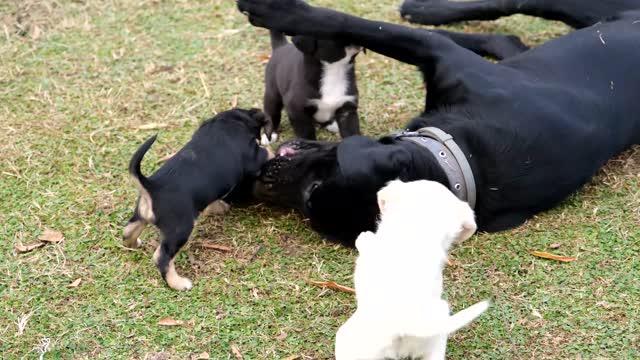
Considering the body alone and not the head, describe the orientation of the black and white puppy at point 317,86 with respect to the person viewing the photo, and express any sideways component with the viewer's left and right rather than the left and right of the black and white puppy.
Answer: facing the viewer and to the right of the viewer

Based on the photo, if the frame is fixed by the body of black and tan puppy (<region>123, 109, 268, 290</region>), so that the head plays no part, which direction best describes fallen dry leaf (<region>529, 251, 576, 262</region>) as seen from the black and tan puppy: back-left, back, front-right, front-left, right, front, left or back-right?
front-right

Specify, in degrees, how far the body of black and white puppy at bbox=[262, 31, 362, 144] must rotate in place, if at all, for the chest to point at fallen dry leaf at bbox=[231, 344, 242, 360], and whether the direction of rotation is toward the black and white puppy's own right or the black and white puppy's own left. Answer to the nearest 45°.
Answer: approximately 45° to the black and white puppy's own right

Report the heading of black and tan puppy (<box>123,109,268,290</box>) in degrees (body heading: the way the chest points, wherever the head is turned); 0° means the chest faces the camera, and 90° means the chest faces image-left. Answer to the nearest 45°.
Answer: approximately 225°

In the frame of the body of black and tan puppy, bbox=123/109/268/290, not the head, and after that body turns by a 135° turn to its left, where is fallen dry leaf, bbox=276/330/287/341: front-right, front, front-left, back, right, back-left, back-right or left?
back-left

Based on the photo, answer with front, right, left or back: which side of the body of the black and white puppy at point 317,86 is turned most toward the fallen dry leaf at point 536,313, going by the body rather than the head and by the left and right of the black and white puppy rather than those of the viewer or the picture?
front

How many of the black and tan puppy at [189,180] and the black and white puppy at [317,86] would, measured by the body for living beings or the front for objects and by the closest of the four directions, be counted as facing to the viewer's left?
0

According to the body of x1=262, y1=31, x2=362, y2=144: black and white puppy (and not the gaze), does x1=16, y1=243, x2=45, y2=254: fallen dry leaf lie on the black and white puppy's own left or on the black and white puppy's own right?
on the black and white puppy's own right

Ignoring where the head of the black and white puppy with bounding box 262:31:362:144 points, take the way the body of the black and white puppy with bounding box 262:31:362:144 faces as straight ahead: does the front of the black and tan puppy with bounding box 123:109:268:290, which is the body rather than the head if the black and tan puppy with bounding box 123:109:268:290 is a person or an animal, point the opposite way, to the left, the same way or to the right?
to the left

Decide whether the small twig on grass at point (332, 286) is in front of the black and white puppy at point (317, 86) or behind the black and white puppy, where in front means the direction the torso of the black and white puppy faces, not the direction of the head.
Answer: in front

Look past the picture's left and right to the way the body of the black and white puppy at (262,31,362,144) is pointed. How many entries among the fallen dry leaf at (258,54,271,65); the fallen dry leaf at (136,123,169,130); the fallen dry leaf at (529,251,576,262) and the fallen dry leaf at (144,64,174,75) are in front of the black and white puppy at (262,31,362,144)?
1
